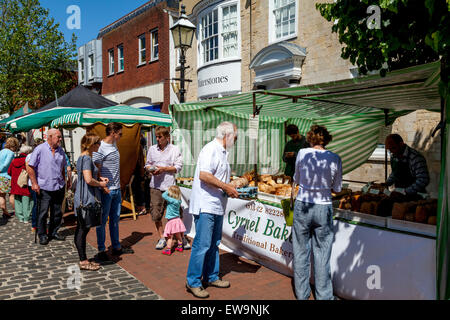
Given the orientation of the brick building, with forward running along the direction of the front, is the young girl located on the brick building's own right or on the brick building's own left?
on the brick building's own left

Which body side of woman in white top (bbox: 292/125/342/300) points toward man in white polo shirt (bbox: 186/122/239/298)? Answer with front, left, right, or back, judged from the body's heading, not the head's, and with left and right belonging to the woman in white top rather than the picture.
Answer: left

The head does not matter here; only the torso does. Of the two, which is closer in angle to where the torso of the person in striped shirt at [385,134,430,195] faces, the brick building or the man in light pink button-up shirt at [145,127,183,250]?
the man in light pink button-up shirt

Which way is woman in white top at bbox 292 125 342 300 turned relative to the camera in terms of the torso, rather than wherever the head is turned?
away from the camera

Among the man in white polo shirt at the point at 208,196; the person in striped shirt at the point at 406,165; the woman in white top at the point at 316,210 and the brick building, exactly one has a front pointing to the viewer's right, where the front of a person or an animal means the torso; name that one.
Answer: the man in white polo shirt

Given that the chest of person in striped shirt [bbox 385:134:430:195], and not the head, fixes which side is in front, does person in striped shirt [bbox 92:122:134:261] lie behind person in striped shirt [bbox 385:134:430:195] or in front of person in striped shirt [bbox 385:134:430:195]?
in front

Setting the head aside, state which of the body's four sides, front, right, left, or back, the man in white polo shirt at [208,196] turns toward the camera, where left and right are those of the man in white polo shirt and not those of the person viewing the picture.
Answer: right

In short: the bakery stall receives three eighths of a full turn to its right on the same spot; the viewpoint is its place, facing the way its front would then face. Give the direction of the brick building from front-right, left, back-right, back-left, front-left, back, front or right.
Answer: front-left

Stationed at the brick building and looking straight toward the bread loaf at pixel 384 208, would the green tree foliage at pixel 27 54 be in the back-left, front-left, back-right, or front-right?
back-right

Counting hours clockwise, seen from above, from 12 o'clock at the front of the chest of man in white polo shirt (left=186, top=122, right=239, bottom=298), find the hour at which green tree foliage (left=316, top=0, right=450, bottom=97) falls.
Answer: The green tree foliage is roughly at 11 o'clock from the man in white polo shirt.

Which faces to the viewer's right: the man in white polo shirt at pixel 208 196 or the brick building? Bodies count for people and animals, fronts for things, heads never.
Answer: the man in white polo shirt

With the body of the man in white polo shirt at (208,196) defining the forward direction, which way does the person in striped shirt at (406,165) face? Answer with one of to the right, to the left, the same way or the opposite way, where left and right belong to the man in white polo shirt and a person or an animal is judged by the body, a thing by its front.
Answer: the opposite way

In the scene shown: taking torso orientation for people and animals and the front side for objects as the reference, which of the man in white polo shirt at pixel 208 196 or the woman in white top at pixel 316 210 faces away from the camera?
the woman in white top

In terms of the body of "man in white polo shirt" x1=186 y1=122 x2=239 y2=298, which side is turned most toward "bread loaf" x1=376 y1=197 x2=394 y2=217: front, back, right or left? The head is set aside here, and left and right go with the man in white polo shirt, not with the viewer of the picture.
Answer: front

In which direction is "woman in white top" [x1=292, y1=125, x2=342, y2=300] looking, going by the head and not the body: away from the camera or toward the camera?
away from the camera

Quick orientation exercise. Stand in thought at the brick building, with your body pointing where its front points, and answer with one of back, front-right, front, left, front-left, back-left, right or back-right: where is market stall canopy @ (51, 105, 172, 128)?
front-left

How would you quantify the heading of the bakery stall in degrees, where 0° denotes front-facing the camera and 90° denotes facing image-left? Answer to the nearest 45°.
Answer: approximately 45°

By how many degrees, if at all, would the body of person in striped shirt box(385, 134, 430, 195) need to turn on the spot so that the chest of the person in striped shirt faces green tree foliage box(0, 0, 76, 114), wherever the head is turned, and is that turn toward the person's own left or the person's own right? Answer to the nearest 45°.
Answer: approximately 45° to the person's own right

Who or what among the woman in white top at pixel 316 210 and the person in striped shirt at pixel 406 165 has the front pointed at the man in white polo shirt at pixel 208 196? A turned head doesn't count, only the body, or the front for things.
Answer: the person in striped shirt

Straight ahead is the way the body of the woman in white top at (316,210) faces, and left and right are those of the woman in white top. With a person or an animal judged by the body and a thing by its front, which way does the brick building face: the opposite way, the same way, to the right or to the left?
the opposite way
